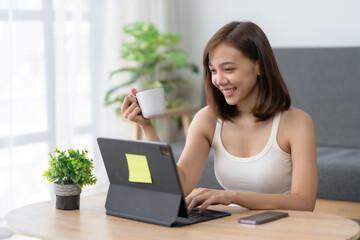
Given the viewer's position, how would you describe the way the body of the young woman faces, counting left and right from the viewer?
facing the viewer and to the left of the viewer

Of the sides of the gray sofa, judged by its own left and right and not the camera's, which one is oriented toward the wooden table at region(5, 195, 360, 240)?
front

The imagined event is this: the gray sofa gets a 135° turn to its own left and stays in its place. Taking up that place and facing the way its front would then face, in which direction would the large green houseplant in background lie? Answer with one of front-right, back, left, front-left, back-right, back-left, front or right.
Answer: back-left

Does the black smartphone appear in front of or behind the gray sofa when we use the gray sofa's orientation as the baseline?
in front

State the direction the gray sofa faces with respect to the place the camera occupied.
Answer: facing the viewer

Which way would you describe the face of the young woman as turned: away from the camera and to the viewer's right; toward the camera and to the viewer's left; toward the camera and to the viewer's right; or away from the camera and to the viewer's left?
toward the camera and to the viewer's left
